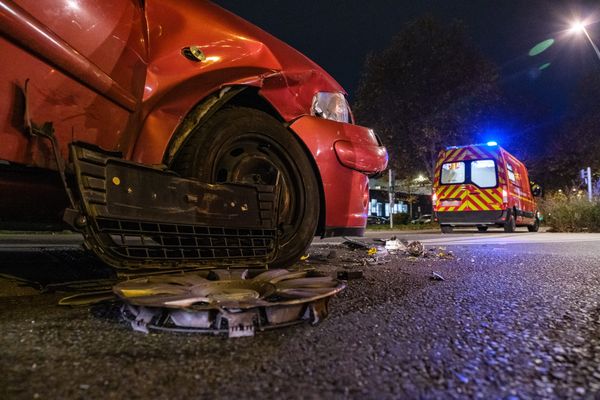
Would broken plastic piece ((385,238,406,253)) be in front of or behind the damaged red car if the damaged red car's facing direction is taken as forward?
in front

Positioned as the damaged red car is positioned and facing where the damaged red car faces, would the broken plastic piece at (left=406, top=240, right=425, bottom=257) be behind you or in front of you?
in front

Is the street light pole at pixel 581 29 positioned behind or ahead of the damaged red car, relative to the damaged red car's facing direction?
ahead

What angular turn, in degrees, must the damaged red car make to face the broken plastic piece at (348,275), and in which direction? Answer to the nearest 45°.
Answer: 0° — it already faces it

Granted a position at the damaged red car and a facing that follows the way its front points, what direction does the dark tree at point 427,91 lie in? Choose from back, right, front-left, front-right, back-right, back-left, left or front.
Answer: front-left

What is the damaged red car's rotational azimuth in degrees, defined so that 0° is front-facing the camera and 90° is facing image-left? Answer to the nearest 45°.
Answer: approximately 270°

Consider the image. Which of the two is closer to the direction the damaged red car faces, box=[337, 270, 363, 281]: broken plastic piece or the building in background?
the broken plastic piece

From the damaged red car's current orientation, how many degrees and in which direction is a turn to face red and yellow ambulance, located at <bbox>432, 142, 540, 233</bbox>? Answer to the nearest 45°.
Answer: approximately 45° to its left
